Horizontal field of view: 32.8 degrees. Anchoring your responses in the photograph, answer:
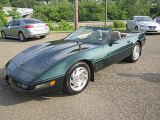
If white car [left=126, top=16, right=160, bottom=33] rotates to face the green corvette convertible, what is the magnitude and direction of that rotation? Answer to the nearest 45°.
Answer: approximately 45° to its right

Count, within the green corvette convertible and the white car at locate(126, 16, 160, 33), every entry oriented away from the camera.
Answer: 0

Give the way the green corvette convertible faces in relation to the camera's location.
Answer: facing the viewer and to the left of the viewer

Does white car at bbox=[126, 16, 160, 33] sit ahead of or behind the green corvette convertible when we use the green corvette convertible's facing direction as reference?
behind
